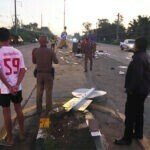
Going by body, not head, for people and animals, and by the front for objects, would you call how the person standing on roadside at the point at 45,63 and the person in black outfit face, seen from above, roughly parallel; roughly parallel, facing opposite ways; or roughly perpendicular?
roughly perpendicular

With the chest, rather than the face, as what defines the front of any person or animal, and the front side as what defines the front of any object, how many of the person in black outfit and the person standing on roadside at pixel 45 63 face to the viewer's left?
1

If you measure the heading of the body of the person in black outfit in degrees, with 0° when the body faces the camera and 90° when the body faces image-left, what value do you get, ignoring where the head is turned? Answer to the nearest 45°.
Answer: approximately 90°
